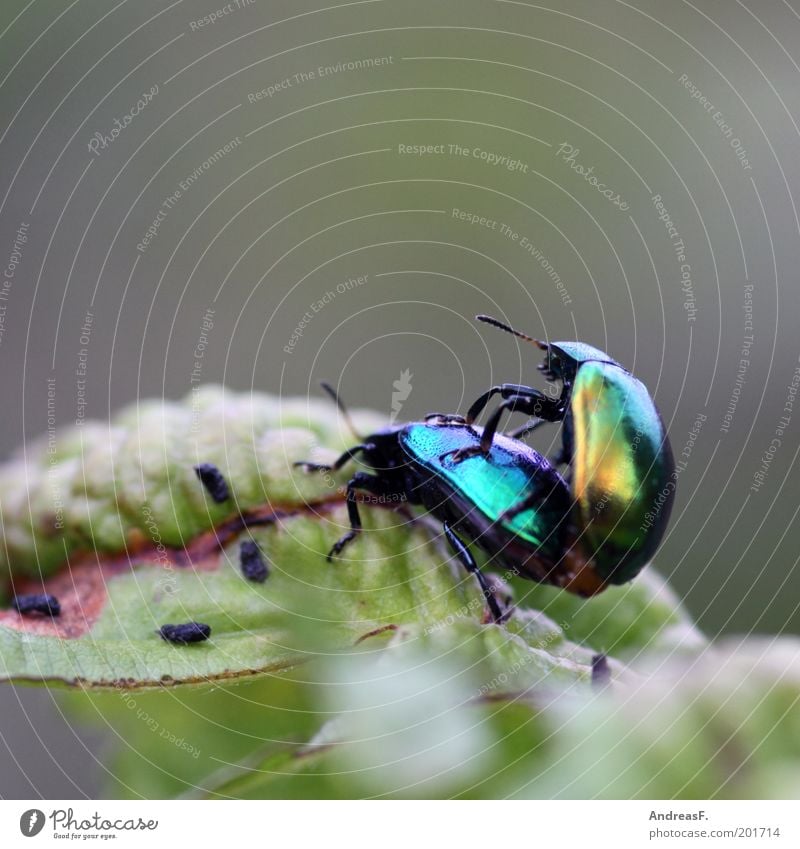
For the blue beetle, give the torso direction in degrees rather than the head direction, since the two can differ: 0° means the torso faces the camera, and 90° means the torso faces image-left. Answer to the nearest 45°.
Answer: approximately 90°
